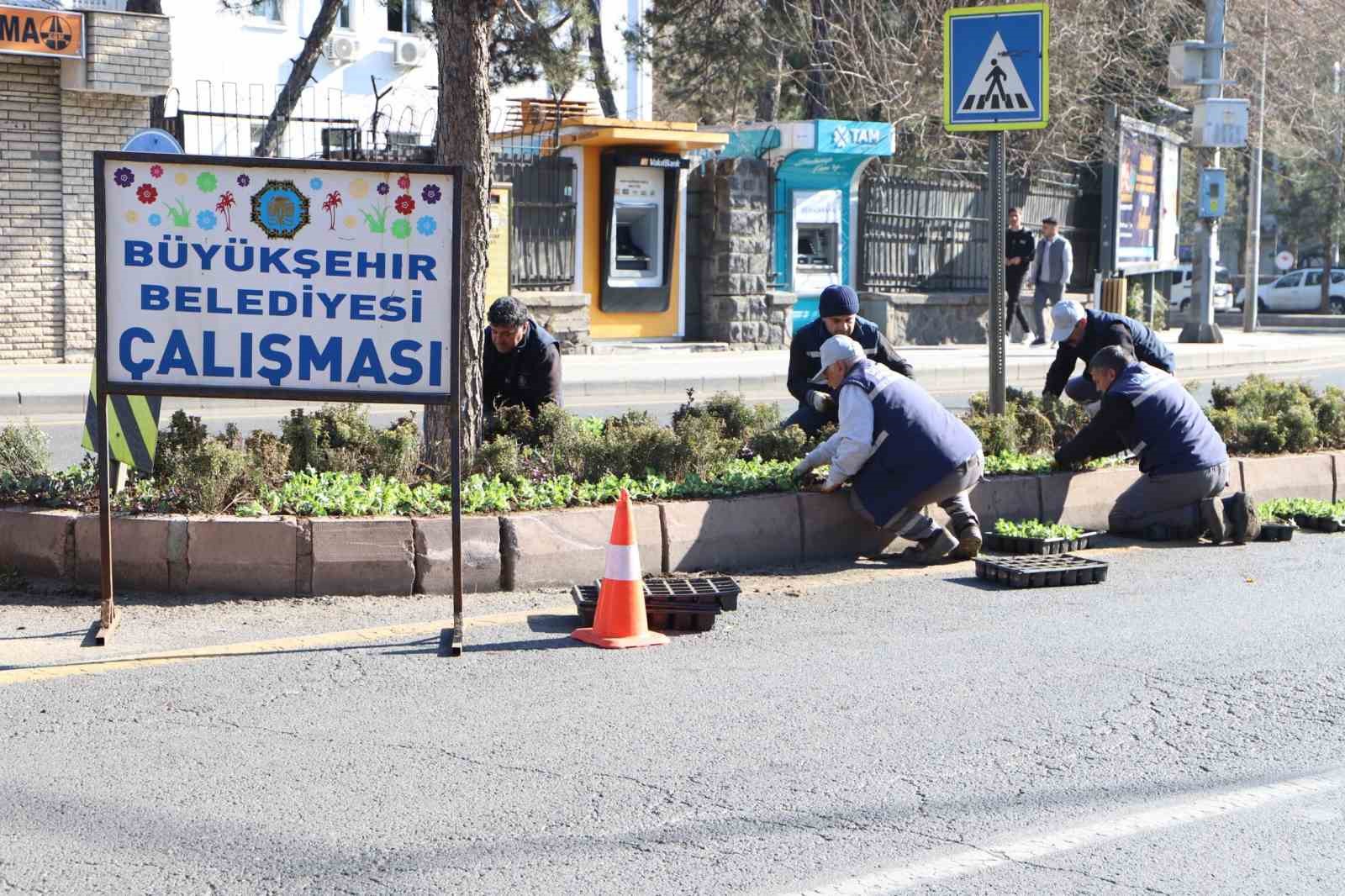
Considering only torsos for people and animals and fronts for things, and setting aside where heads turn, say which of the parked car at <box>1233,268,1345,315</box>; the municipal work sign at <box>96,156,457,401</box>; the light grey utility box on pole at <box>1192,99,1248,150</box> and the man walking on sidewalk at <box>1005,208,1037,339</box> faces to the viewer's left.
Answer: the parked car

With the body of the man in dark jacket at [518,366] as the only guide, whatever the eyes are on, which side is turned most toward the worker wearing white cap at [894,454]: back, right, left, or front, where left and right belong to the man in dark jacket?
left

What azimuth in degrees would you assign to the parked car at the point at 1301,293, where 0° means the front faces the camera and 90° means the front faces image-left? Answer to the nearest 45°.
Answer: approximately 90°

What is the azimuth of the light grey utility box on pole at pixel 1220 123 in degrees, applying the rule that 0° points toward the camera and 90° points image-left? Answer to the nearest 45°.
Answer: approximately 0°

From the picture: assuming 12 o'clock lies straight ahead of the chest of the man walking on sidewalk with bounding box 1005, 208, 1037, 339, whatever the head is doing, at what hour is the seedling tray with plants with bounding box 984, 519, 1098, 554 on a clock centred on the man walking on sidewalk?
The seedling tray with plants is roughly at 12 o'clock from the man walking on sidewalk.

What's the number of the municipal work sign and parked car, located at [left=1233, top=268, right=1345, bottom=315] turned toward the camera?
1

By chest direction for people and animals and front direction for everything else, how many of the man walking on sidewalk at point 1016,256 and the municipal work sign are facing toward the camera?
2

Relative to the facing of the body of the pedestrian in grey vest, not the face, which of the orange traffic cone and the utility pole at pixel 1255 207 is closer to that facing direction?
the orange traffic cone

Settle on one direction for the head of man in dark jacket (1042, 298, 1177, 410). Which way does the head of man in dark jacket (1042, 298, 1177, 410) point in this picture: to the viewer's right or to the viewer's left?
to the viewer's left
